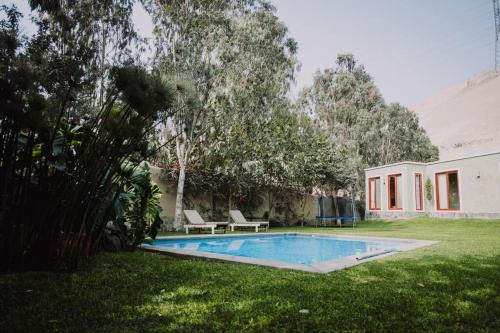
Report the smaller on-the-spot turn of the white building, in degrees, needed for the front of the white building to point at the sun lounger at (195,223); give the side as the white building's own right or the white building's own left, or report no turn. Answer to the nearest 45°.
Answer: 0° — it already faces it

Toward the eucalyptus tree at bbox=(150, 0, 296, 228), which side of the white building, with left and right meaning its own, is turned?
front

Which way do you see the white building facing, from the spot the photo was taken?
facing the viewer and to the left of the viewer

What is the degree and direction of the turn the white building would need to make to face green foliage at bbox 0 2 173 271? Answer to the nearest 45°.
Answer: approximately 45° to its left

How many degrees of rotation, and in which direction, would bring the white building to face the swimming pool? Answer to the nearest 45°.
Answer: approximately 45° to its left

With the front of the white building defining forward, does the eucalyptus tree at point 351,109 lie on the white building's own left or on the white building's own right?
on the white building's own right

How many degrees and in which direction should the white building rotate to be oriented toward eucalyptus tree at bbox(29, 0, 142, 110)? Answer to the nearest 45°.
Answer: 0° — it already faces it

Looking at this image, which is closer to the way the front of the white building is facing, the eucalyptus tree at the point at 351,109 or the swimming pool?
the swimming pool
